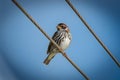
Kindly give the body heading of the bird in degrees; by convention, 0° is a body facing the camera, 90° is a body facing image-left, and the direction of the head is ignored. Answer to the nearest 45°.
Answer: approximately 315°
